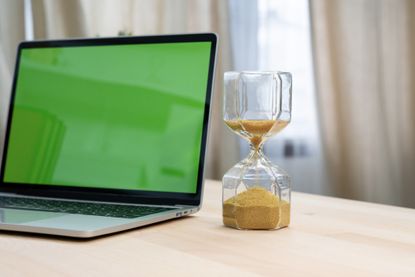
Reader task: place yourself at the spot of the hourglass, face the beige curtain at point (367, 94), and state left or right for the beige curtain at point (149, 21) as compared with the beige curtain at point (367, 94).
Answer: left

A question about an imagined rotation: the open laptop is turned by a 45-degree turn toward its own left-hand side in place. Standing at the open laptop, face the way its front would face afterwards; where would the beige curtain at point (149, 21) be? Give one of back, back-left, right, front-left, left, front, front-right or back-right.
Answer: back

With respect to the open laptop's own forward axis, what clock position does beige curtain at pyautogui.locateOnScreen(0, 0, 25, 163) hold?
The beige curtain is roughly at 4 o'clock from the open laptop.

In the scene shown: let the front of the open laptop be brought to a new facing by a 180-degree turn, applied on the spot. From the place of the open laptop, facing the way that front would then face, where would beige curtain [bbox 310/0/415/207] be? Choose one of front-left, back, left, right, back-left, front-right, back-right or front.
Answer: front

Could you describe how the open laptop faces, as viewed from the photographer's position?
facing the viewer and to the left of the viewer
